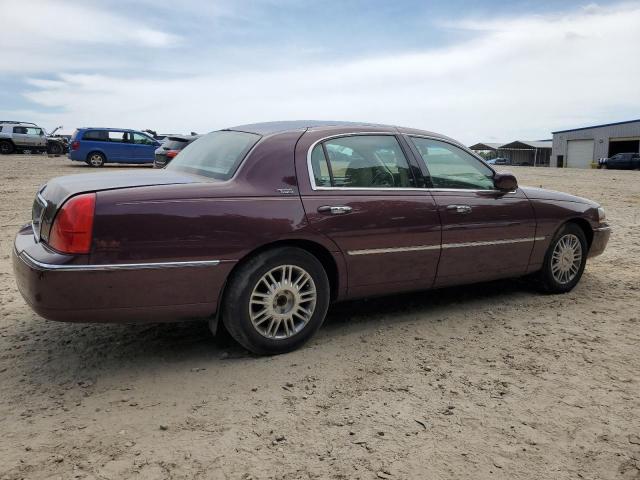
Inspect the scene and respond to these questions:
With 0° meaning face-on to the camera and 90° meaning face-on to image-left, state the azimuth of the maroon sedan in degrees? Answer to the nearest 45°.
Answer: approximately 225°

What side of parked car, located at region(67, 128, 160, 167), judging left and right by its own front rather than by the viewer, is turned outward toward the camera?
right

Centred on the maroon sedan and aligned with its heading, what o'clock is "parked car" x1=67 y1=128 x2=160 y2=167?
The parked car is roughly at 10 o'clock from the maroon sedan.

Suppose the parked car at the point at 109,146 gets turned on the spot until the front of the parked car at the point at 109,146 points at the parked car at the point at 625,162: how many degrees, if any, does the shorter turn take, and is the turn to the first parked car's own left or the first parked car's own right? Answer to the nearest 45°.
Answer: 0° — it already faces it

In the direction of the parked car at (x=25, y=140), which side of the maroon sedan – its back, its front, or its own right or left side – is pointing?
left

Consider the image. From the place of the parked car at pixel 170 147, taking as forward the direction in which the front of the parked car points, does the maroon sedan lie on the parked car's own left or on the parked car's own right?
on the parked car's own right
